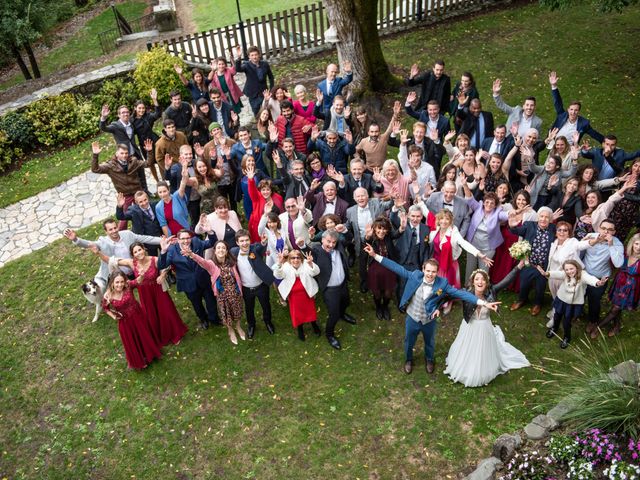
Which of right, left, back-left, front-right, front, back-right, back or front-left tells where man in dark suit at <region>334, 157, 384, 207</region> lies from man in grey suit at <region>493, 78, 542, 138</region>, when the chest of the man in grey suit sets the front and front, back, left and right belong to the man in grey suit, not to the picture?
front-right

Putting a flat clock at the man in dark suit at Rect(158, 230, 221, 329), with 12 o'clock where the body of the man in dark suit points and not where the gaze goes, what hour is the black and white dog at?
The black and white dog is roughly at 4 o'clock from the man in dark suit.

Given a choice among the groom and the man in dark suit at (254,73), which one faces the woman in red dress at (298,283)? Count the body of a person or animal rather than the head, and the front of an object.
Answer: the man in dark suit

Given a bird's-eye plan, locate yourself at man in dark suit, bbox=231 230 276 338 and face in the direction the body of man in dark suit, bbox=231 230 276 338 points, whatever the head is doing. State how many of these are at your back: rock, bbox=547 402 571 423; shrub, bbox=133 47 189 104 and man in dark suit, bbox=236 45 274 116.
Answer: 2

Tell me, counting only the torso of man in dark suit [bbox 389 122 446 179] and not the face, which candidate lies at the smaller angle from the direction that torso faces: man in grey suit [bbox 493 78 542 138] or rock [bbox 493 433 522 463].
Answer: the rock

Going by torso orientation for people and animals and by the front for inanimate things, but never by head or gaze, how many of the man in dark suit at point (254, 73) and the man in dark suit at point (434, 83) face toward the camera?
2

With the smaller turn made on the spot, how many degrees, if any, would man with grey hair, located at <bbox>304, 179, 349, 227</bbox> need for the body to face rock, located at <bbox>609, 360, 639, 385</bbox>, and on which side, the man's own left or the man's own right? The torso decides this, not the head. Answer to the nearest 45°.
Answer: approximately 45° to the man's own left

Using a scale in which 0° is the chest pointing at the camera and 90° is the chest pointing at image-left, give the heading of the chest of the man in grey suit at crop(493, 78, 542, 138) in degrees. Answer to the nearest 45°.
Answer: approximately 0°

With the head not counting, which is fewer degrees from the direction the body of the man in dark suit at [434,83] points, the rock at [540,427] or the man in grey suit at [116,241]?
the rock

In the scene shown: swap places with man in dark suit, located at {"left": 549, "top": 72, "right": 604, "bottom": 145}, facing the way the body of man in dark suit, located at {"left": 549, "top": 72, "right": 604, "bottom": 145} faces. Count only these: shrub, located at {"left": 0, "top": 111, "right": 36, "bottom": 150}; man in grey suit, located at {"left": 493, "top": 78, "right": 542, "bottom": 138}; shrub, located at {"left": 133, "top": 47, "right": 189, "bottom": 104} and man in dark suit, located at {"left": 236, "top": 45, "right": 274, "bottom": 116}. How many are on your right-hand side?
4
